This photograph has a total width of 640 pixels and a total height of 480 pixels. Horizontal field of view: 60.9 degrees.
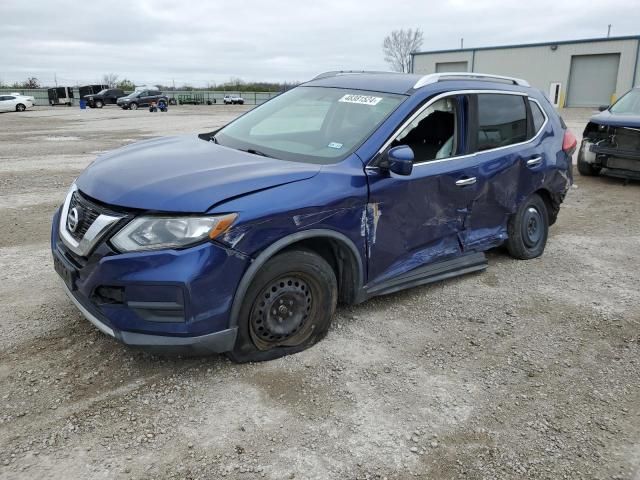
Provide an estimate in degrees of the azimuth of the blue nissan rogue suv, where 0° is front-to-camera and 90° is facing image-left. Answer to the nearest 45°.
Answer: approximately 45°

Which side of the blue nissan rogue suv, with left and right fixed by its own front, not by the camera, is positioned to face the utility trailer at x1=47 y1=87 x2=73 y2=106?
right

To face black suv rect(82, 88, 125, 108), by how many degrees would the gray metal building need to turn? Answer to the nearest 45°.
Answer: approximately 45° to its right

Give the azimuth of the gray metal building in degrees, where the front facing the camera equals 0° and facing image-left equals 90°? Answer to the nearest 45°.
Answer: approximately 45°

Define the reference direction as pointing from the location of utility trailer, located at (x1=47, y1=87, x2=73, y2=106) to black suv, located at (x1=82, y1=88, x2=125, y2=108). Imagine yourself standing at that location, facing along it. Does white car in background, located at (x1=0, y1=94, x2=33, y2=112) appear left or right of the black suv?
right

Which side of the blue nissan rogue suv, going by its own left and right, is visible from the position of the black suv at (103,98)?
right

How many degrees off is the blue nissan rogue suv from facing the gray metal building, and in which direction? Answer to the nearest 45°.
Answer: approximately 180°

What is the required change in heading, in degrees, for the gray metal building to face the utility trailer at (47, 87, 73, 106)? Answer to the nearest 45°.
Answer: approximately 45° to its right
